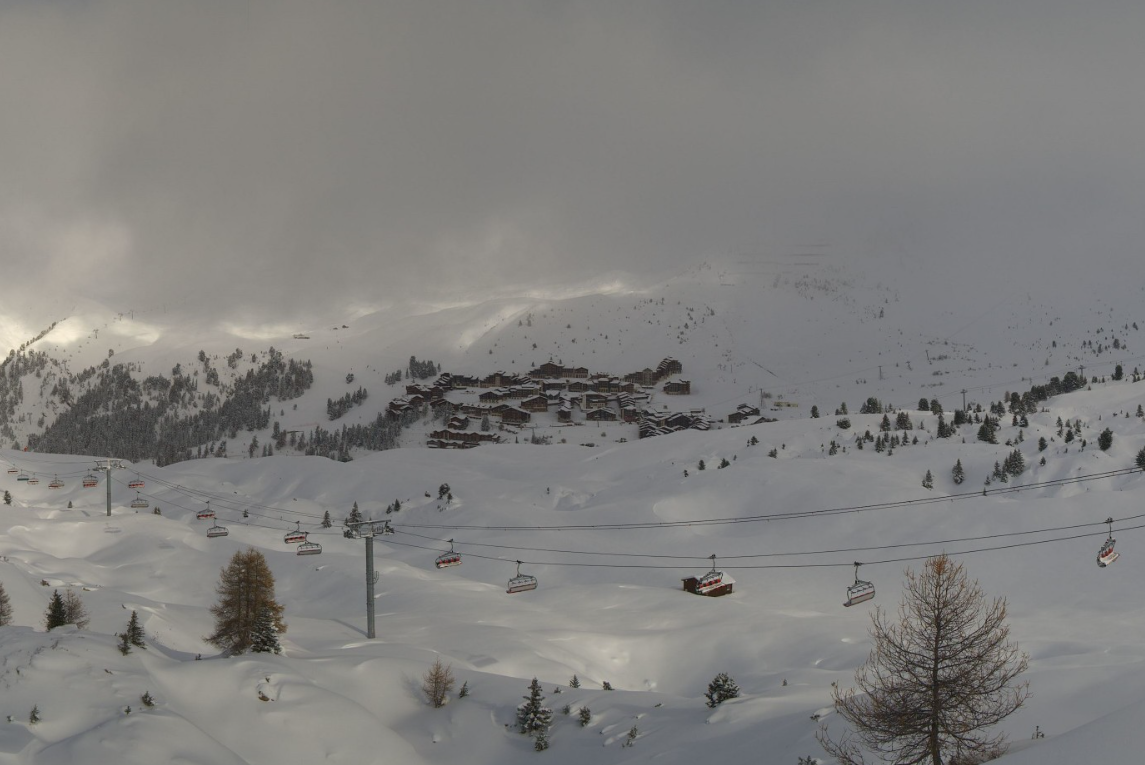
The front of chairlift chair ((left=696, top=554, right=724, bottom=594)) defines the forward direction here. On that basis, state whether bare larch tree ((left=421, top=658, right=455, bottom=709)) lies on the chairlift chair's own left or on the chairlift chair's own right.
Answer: on the chairlift chair's own right

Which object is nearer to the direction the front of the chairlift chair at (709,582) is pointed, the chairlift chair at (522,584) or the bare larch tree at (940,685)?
the bare larch tree

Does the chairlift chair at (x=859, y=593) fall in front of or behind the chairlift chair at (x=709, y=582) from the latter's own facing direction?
in front

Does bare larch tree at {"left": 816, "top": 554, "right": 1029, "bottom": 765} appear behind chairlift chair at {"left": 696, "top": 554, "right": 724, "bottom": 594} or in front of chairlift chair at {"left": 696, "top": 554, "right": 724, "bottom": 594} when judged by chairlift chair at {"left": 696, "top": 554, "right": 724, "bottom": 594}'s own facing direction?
in front

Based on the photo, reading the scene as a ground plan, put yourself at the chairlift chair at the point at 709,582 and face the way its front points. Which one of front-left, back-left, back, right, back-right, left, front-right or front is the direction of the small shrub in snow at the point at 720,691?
front-right

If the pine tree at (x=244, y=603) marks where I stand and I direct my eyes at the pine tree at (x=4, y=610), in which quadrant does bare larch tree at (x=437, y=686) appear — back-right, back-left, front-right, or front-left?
back-left

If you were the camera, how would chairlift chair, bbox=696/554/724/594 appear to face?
facing the viewer and to the right of the viewer

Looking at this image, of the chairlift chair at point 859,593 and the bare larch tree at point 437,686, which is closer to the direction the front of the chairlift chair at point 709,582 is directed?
the chairlift chair

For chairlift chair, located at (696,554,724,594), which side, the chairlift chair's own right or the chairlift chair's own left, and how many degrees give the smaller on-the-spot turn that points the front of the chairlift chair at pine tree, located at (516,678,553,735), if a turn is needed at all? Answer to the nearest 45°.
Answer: approximately 45° to the chairlift chair's own right
